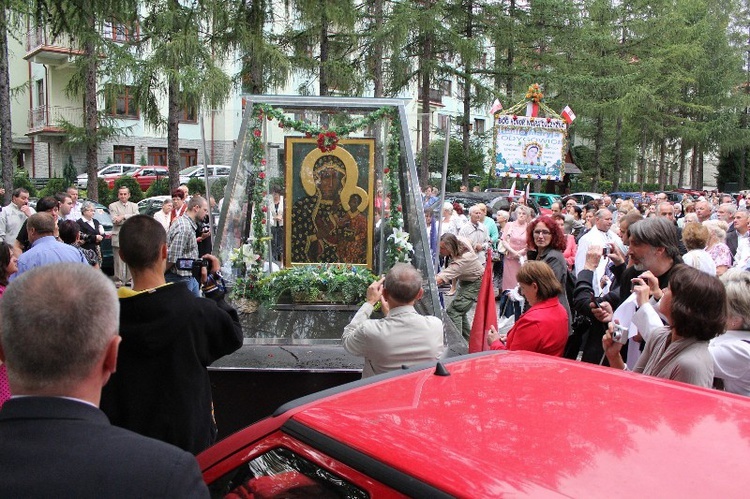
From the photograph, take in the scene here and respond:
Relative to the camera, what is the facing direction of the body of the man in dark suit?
away from the camera

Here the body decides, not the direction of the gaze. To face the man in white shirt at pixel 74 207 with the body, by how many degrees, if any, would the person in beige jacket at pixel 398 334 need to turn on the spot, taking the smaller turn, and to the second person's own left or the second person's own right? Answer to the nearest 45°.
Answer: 0° — they already face them

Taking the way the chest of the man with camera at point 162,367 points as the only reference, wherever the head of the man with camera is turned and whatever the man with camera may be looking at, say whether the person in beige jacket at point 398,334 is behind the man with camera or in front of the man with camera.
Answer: in front

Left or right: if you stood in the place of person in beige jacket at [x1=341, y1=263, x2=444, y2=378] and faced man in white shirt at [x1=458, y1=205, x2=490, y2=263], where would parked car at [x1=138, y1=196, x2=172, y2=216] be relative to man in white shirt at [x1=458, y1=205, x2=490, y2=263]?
left

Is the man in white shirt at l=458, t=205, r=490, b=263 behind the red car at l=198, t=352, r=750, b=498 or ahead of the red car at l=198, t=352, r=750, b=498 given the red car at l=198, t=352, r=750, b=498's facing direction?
ahead

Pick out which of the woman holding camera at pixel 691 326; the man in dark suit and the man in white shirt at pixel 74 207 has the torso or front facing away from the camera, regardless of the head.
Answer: the man in dark suit

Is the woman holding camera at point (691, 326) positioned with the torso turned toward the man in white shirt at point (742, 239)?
no

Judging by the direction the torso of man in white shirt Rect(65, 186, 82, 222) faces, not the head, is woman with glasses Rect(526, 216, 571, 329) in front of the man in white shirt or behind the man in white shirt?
in front

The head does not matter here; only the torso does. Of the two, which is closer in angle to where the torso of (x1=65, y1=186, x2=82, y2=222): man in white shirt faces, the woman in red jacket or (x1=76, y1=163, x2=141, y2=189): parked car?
the woman in red jacket

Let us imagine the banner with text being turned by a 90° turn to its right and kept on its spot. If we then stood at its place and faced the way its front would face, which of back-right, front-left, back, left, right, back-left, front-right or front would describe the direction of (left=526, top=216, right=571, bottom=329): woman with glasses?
left

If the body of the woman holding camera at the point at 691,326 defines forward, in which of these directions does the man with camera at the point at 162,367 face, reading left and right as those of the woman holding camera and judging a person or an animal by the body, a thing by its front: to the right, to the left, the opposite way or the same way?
to the right

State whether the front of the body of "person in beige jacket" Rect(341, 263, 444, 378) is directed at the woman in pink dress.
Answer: no

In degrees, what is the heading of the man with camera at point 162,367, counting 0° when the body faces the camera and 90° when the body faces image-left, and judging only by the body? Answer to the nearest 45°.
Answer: approximately 225°

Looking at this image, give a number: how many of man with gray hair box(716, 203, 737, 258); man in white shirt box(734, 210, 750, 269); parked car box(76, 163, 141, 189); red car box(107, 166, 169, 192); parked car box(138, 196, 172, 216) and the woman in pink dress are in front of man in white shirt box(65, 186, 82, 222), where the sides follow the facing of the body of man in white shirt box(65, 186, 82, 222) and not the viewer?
3

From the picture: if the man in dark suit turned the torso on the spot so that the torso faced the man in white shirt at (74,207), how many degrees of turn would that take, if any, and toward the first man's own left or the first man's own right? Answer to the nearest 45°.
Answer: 0° — they already face them

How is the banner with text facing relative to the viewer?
toward the camera

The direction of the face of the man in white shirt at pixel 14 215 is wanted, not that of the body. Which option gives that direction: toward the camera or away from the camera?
toward the camera
